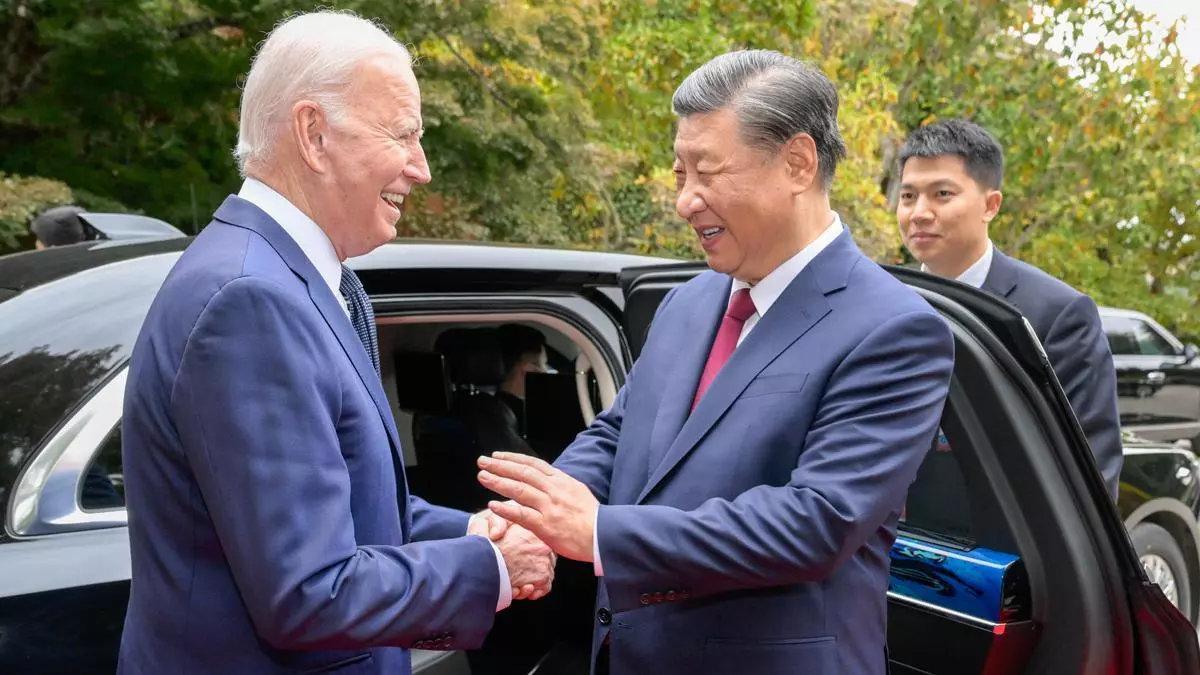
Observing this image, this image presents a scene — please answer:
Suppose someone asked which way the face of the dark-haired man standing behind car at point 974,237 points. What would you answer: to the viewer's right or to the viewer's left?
to the viewer's left

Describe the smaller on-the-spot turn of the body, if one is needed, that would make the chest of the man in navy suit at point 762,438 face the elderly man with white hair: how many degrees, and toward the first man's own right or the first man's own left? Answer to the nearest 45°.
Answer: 0° — they already face them

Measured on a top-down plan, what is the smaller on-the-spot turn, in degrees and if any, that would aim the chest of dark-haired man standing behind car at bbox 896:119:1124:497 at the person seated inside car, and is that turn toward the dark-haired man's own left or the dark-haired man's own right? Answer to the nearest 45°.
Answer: approximately 45° to the dark-haired man's own right

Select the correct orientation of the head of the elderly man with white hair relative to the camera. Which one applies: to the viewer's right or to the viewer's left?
to the viewer's right

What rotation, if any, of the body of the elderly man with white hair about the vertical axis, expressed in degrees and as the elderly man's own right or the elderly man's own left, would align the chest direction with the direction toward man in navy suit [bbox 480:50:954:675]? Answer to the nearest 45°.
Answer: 0° — they already face them

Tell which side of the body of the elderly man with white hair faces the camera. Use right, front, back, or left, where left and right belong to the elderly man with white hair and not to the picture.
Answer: right

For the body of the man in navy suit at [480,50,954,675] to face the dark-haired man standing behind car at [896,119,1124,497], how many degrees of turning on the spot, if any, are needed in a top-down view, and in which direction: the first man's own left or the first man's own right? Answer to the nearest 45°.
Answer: approximately 135° to the first man's own right
